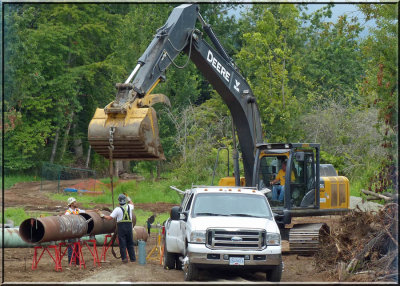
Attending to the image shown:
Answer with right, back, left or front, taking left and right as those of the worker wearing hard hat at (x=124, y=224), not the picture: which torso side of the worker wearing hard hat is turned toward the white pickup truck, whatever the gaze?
back

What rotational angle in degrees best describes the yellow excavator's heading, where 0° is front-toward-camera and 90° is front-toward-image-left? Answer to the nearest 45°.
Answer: approximately 45°

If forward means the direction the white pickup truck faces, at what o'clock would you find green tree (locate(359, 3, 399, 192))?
The green tree is roughly at 8 o'clock from the white pickup truck.

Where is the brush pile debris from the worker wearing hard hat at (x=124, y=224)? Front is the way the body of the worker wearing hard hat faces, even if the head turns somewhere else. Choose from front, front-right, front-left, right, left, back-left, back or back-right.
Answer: right

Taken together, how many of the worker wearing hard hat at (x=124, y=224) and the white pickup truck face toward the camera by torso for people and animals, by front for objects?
1

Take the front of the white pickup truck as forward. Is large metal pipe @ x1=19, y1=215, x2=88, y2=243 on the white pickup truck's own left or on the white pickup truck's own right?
on the white pickup truck's own right

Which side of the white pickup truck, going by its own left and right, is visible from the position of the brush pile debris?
left

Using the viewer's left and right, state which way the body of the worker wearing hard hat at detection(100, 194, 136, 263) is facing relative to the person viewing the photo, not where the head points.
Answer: facing away from the viewer and to the left of the viewer
